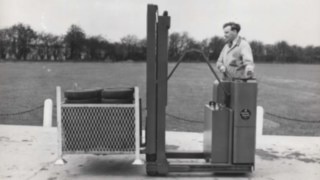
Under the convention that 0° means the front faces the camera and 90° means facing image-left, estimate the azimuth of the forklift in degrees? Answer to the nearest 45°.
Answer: approximately 90°

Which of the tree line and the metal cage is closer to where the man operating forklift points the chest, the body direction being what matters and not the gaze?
the metal cage

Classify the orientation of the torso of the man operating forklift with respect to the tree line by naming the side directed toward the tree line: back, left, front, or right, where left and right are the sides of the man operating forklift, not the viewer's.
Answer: right

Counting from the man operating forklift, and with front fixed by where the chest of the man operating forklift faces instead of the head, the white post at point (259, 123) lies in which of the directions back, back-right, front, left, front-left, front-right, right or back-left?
back-right

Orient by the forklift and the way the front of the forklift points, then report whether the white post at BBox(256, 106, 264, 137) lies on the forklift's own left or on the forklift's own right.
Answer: on the forklift's own right

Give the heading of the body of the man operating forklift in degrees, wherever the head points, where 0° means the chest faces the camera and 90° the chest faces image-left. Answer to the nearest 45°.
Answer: approximately 45°
